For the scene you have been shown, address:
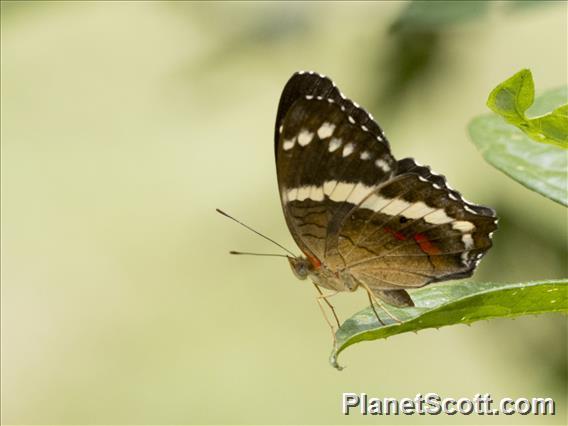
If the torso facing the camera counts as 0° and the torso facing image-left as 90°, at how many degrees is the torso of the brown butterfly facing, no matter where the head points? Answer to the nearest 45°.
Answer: approximately 90°
